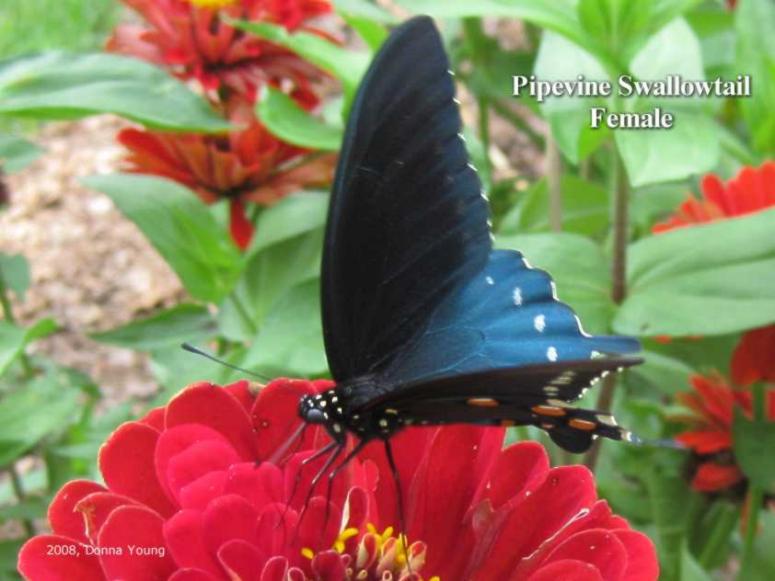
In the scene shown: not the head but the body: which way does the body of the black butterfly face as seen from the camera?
to the viewer's left
